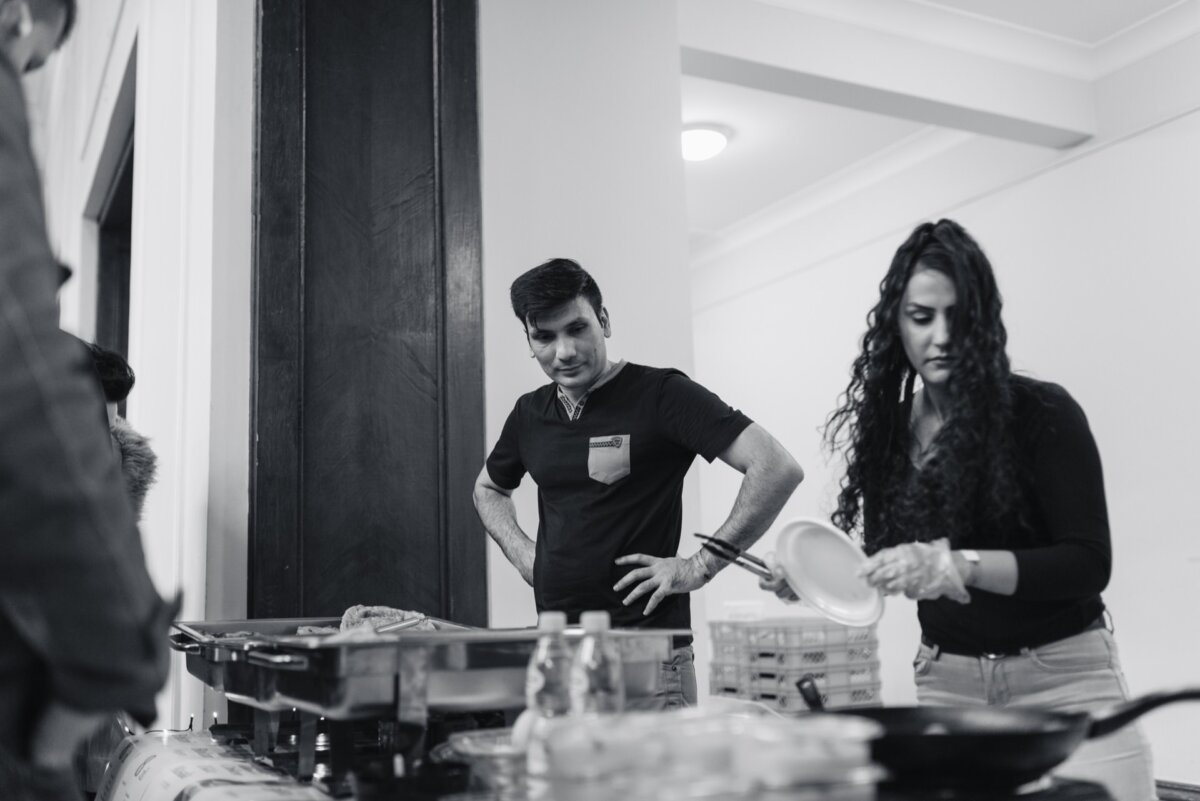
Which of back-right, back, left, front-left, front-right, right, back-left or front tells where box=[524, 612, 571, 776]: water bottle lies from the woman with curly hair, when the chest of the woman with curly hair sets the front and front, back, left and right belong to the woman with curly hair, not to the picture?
front

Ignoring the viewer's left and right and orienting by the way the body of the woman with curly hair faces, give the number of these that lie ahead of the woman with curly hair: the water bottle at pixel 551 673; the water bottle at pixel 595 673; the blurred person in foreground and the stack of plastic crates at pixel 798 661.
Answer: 3

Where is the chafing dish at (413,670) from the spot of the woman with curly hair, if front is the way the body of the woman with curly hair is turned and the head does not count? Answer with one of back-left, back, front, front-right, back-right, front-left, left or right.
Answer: front

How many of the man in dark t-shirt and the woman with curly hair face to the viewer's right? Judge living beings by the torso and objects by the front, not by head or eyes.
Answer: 0

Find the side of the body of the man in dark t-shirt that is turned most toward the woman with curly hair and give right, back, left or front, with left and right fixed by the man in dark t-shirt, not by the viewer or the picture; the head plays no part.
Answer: left

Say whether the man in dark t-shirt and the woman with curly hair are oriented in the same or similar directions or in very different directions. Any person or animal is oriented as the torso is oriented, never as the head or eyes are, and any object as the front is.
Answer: same or similar directions

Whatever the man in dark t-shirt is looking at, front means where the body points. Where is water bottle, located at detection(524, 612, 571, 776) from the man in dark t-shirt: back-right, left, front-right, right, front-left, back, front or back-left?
front-left

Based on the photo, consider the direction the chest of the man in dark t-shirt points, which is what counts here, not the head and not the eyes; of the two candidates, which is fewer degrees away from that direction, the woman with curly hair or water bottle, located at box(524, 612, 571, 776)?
the water bottle

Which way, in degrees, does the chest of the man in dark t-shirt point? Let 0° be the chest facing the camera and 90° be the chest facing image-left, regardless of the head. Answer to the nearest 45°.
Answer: approximately 45°

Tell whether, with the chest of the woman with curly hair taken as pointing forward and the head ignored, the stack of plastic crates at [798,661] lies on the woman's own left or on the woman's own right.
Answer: on the woman's own right

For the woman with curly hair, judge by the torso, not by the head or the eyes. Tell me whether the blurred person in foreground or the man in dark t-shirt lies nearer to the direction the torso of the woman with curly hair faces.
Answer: the blurred person in foreground

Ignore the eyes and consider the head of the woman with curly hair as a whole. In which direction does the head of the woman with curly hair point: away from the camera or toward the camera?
toward the camera
